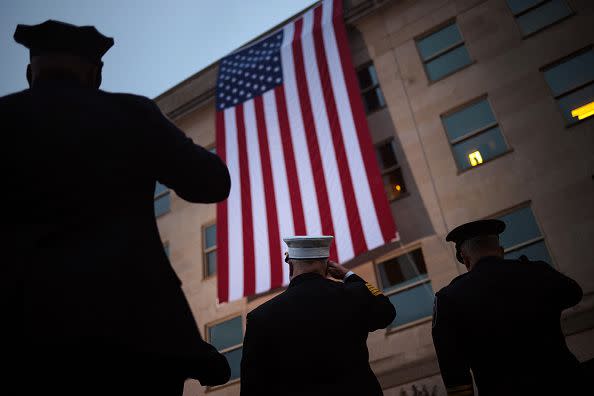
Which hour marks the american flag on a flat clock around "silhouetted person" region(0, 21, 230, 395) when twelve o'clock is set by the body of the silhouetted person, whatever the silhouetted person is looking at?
The american flag is roughly at 1 o'clock from the silhouetted person.

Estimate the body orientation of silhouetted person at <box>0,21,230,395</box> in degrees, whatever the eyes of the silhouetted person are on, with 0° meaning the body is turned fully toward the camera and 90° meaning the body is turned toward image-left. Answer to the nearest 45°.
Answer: approximately 180°

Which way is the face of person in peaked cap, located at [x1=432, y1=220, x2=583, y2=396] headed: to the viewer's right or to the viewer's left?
to the viewer's left

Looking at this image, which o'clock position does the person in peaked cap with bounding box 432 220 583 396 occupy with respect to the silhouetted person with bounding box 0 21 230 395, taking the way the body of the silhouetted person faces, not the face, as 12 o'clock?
The person in peaked cap is roughly at 2 o'clock from the silhouetted person.

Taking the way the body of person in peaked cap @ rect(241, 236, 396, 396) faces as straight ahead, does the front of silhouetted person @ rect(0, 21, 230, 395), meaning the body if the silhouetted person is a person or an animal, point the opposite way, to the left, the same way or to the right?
the same way

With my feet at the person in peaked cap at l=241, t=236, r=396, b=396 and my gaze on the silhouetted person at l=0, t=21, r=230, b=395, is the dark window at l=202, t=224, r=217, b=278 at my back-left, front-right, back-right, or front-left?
back-right

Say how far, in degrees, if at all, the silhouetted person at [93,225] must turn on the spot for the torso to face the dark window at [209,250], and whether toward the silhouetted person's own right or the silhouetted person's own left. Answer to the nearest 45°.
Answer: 0° — they already face it

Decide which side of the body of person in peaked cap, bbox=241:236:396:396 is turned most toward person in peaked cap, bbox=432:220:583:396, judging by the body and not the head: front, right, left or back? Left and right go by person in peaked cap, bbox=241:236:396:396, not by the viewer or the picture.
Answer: right

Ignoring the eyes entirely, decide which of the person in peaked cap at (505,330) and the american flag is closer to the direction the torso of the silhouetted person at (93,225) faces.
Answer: the american flag

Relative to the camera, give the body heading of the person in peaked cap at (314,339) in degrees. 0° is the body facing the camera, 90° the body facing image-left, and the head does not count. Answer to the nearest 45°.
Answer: approximately 180°

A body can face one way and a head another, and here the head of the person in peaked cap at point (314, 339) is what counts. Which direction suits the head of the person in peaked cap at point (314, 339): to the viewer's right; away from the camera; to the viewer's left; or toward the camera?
away from the camera

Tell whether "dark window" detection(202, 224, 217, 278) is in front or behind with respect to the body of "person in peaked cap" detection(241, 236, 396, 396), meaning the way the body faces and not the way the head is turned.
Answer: in front

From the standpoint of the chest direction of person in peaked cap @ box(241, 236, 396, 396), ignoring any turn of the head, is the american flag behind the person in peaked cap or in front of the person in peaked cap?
in front

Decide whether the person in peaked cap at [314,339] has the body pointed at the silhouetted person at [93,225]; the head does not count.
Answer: no

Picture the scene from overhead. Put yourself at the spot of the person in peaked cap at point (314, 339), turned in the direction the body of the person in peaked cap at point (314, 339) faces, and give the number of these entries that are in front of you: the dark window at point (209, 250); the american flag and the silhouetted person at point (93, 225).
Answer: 2
